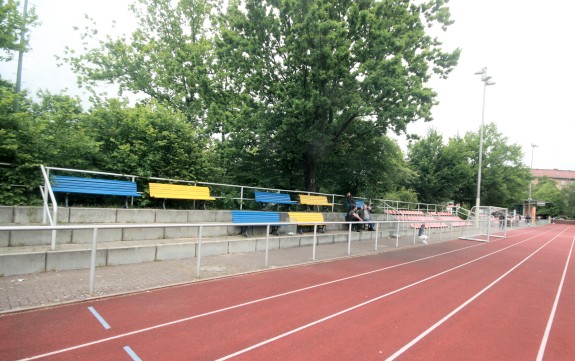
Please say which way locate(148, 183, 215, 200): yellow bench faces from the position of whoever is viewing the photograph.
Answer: facing the viewer and to the right of the viewer

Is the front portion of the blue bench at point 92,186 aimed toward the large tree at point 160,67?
no

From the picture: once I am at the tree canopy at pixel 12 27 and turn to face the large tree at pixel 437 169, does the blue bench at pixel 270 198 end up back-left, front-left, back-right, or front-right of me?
front-right

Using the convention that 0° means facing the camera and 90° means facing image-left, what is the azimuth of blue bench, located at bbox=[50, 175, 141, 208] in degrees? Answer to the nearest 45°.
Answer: approximately 0°

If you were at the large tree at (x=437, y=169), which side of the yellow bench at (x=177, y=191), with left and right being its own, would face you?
left

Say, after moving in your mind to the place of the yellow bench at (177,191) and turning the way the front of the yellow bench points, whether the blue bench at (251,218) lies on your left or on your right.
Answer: on your left

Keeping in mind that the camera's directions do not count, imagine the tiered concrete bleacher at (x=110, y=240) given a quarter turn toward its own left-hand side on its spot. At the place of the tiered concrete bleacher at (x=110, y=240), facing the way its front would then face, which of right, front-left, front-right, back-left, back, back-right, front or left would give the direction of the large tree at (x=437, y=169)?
front

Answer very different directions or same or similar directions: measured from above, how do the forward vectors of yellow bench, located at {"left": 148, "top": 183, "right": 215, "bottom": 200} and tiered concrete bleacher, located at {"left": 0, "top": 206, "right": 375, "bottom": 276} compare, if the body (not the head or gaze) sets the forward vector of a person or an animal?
same or similar directions

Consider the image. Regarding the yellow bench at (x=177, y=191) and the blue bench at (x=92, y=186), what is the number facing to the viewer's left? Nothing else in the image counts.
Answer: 0

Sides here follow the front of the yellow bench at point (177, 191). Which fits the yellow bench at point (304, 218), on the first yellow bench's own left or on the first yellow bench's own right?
on the first yellow bench's own left

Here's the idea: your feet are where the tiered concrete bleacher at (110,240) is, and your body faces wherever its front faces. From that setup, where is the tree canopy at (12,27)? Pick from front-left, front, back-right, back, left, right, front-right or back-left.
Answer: back

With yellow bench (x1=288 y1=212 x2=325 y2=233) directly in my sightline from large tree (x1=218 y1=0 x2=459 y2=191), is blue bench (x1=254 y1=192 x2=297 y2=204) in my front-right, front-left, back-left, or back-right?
front-right

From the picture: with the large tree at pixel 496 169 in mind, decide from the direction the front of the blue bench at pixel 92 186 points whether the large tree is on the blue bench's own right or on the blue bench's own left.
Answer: on the blue bench's own left
